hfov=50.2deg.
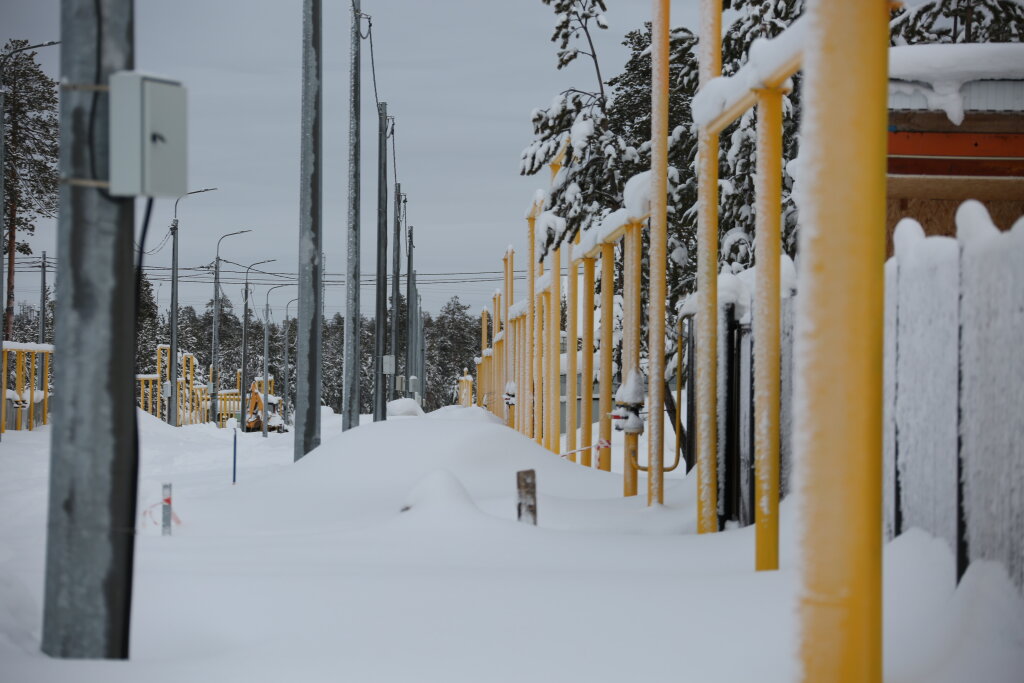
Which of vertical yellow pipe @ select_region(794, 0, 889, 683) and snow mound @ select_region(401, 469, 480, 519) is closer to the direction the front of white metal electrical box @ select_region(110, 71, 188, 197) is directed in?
the vertical yellow pipe

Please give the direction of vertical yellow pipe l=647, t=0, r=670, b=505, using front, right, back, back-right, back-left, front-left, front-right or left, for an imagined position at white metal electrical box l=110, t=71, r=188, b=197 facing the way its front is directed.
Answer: left

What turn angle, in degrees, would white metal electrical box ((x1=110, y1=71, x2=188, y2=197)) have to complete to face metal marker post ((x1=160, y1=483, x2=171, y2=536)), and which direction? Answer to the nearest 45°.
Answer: approximately 135° to its left

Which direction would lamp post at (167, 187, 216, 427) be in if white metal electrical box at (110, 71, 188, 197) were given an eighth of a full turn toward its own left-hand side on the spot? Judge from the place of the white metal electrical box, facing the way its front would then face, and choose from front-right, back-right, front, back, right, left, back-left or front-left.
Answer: left

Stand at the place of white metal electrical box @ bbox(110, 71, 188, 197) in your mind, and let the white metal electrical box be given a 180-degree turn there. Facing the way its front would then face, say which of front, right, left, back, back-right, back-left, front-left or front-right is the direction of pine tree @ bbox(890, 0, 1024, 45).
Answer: right

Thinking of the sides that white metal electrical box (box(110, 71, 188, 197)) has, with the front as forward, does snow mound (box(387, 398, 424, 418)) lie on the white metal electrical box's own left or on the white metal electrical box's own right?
on the white metal electrical box's own left

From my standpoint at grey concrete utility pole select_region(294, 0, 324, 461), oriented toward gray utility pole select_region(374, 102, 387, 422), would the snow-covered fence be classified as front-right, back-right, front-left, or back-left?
back-right

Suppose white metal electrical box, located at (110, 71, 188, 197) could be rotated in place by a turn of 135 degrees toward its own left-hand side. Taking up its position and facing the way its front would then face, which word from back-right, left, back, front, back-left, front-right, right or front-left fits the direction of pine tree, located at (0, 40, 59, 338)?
front

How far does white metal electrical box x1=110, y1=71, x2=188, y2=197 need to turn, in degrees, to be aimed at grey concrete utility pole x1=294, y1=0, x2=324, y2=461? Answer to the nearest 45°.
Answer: approximately 135° to its left

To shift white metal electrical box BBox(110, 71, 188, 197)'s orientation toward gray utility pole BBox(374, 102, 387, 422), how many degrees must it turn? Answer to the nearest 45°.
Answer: approximately 135° to its left

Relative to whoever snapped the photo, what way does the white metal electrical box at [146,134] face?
facing the viewer and to the right of the viewer

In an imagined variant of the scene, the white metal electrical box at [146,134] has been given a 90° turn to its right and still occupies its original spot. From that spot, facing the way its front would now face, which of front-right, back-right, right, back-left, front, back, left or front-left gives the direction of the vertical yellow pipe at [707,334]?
back

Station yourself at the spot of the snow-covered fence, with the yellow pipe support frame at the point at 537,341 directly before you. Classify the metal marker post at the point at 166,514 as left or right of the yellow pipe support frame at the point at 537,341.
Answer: left
